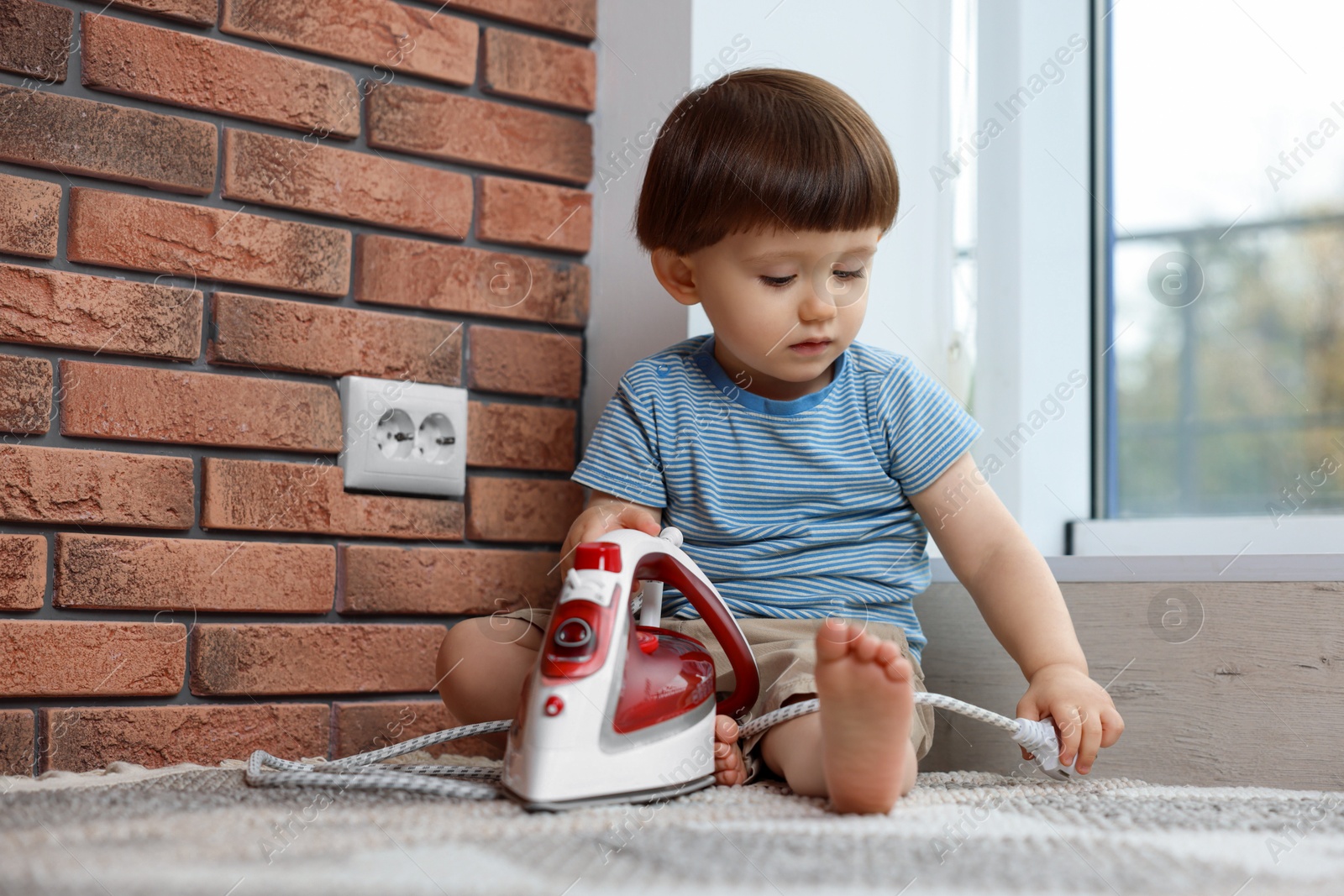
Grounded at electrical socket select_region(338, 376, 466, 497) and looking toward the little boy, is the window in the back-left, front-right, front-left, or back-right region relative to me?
front-left

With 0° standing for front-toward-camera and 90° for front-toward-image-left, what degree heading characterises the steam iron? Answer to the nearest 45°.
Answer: approximately 45°

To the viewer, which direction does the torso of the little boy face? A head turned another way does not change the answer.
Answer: toward the camera

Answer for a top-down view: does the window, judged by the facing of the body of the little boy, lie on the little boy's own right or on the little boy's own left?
on the little boy's own left

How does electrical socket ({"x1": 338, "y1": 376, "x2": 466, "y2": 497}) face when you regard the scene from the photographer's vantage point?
facing the viewer and to the right of the viewer

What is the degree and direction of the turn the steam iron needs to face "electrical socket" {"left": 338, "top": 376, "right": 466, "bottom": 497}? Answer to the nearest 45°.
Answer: approximately 90° to its right

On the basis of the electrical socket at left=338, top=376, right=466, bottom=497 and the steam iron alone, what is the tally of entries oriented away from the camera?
0

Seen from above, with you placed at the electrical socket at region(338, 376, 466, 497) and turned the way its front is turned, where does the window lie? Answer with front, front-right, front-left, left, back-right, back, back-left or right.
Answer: front-left

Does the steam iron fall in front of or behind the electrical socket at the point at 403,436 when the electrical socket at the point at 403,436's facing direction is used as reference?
in front

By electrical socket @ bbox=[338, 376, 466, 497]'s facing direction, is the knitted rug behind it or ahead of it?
ahead
